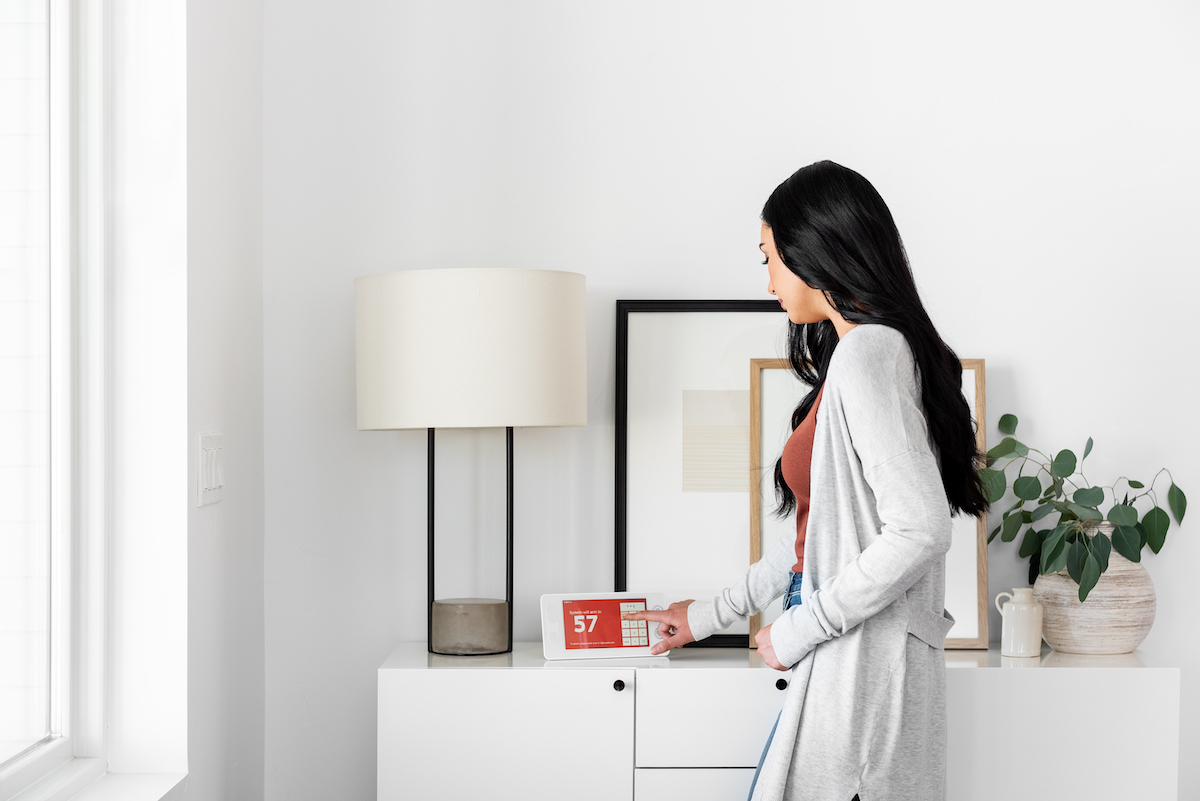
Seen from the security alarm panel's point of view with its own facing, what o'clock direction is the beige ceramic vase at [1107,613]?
The beige ceramic vase is roughly at 9 o'clock from the security alarm panel.

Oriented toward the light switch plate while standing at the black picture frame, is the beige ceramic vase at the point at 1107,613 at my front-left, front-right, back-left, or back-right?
back-left

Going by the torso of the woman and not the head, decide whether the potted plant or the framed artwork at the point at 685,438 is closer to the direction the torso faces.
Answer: the framed artwork

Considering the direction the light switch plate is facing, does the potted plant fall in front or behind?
in front

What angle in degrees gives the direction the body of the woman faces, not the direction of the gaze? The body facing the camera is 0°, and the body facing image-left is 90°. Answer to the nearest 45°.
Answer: approximately 90°

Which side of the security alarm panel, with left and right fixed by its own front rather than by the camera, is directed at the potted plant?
left

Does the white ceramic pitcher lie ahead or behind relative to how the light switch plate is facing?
ahead

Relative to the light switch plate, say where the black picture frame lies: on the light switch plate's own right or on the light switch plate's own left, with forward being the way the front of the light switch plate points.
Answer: on the light switch plate's own left

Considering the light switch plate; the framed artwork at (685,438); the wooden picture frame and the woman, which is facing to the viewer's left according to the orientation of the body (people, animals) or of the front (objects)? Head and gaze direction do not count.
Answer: the woman

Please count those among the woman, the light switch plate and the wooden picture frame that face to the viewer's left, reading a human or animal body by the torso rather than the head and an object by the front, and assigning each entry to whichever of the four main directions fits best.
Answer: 1

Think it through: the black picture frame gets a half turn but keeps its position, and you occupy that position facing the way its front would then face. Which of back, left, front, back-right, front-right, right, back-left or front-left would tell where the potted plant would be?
right

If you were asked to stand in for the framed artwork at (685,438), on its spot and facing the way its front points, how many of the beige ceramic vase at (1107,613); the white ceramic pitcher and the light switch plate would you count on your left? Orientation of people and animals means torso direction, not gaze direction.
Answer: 2

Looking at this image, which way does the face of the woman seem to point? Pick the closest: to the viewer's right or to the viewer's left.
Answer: to the viewer's left

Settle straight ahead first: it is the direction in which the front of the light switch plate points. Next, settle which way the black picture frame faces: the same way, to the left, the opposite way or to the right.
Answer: to the right

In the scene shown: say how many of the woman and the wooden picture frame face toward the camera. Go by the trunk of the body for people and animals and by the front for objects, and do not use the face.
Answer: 1
